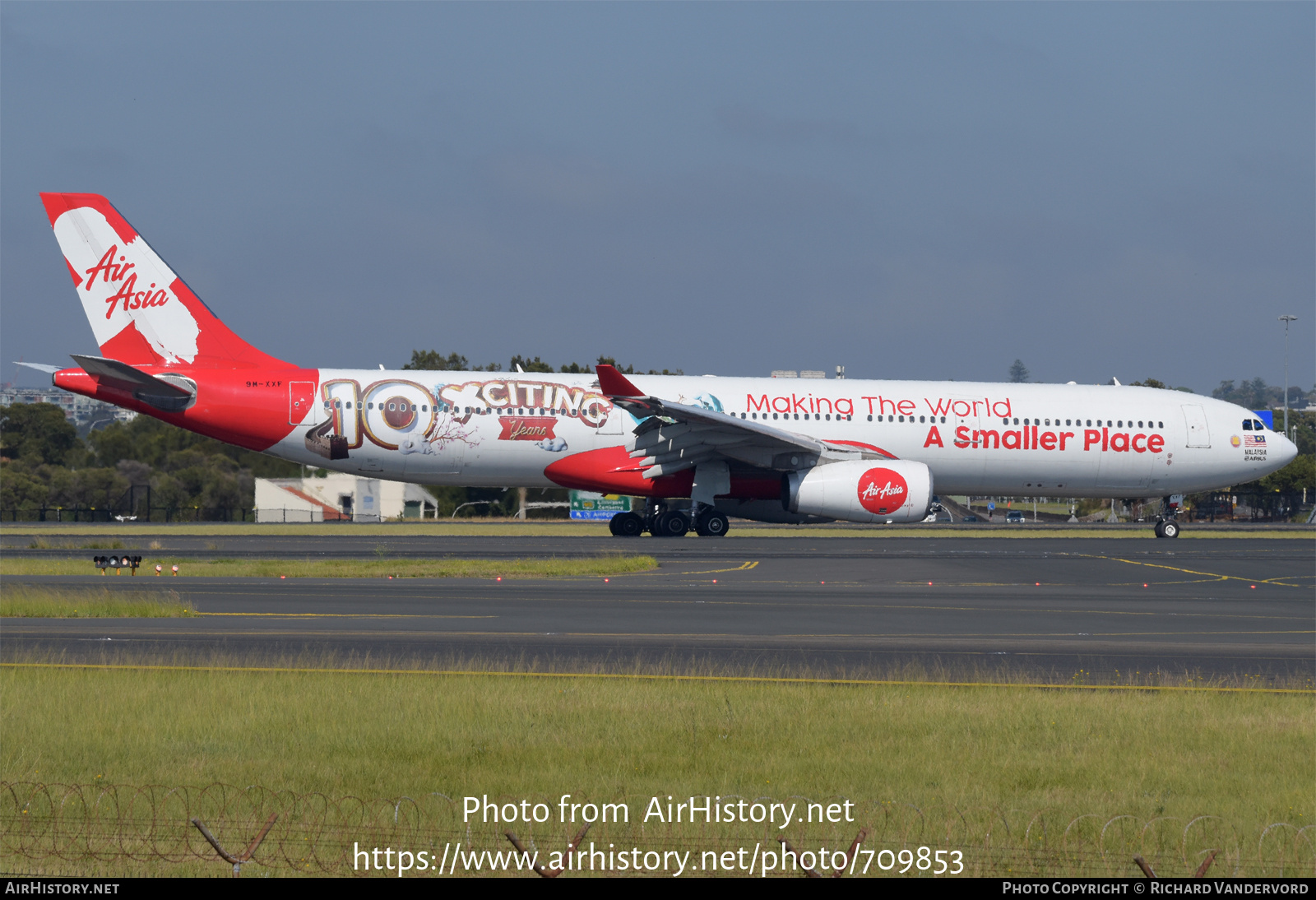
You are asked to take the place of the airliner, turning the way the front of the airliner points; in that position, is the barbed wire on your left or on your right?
on your right

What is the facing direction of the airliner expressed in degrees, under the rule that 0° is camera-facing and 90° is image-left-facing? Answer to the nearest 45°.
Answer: approximately 270°
